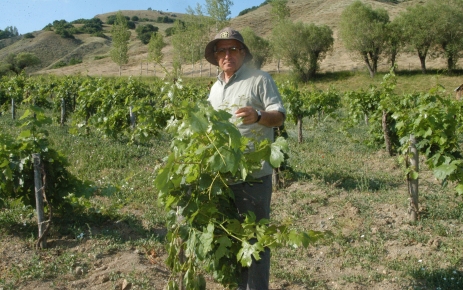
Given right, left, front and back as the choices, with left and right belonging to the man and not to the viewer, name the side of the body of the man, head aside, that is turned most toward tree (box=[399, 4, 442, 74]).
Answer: back

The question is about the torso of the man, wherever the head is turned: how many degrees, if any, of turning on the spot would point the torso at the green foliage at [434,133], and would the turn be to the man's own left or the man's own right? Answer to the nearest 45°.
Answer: approximately 180°

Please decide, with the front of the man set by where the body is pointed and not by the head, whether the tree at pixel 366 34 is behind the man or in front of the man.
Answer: behind

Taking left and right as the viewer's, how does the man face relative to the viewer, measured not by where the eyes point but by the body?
facing the viewer and to the left of the viewer

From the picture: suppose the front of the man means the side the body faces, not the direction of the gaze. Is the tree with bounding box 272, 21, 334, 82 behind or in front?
behind

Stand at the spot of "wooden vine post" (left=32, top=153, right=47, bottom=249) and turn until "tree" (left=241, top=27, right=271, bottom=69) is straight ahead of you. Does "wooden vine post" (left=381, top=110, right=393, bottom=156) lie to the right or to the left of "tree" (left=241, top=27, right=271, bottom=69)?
right

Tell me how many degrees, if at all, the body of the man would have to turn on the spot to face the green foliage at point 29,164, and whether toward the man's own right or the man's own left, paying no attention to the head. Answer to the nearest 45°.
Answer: approximately 90° to the man's own right

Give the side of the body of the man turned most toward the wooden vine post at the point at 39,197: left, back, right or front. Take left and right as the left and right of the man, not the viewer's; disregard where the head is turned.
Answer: right

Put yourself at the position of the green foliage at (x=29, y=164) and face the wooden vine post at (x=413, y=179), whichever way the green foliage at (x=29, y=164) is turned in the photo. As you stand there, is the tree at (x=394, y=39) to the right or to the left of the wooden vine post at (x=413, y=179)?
left

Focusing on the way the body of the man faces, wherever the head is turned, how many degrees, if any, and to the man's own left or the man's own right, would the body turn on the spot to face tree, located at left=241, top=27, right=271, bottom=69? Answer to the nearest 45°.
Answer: approximately 135° to the man's own right

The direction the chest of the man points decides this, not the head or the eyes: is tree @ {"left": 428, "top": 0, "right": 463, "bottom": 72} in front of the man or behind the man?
behind
